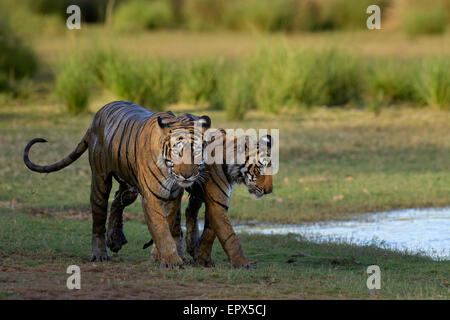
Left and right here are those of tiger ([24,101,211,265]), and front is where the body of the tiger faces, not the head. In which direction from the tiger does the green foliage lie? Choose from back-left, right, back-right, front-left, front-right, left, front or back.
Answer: back-left

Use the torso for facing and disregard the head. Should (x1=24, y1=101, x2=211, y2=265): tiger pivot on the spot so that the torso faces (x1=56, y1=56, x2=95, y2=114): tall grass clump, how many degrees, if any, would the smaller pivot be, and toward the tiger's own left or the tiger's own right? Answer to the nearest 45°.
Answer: approximately 135° to the tiger's own left

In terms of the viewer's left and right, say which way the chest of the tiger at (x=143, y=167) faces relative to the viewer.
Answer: facing the viewer and to the right of the viewer

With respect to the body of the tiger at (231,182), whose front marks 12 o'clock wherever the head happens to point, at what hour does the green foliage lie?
The green foliage is roughly at 7 o'clock from the tiger.

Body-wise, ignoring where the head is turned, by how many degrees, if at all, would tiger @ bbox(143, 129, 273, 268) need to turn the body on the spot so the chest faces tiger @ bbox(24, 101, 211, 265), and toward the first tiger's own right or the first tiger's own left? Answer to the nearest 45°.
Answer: approximately 135° to the first tiger's own right

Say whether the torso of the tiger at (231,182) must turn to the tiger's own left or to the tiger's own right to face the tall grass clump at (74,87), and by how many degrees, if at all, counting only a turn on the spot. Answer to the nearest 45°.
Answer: approximately 135° to the tiger's own left

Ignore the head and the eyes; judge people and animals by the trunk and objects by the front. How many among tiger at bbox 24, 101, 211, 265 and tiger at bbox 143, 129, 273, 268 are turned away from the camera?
0

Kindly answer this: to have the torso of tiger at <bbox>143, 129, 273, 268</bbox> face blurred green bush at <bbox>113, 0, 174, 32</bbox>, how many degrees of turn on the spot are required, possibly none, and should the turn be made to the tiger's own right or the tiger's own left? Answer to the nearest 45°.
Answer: approximately 135° to the tiger's own left

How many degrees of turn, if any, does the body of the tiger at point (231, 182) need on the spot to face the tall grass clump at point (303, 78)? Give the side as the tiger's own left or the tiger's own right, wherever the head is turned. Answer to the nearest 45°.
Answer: approximately 135° to the tiger's own left

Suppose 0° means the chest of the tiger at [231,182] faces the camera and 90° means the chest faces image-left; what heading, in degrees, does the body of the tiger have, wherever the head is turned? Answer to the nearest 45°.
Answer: approximately 315°
